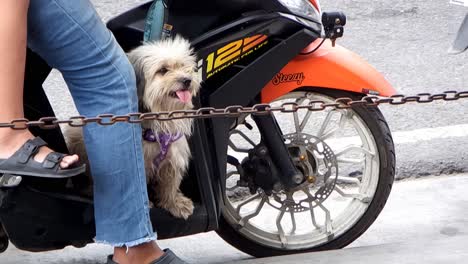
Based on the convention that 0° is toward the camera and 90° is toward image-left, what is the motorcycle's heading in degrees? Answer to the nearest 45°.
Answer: approximately 270°

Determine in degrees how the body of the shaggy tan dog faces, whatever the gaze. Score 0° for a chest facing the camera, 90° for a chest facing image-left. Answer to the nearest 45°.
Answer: approximately 315°
